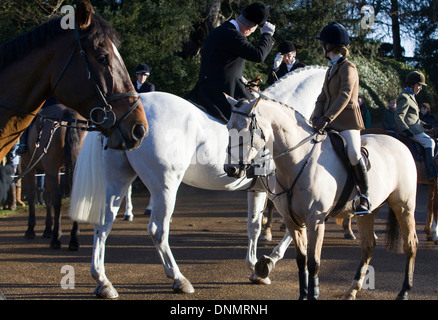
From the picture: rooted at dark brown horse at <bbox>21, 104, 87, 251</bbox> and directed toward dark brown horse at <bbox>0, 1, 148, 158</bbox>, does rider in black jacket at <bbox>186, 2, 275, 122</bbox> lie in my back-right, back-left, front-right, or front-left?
front-left

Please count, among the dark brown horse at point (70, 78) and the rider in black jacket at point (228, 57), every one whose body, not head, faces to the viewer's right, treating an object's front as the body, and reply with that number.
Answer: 2

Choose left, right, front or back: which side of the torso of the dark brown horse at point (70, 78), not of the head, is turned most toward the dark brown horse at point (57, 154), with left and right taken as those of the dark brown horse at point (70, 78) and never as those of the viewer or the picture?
left

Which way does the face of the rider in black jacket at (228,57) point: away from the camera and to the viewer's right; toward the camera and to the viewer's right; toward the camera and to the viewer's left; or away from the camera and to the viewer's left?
away from the camera and to the viewer's right

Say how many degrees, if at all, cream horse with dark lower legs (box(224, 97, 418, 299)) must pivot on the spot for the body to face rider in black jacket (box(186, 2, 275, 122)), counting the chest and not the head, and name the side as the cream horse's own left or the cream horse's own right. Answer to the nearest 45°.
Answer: approximately 90° to the cream horse's own right

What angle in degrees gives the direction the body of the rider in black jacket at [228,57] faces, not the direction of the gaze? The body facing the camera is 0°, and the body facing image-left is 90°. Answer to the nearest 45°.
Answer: approximately 270°

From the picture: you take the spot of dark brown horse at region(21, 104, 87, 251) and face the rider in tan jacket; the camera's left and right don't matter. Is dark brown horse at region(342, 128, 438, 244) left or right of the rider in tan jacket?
left

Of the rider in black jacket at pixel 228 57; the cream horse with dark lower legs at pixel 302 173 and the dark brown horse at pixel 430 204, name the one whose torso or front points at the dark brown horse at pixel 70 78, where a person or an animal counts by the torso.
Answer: the cream horse with dark lower legs

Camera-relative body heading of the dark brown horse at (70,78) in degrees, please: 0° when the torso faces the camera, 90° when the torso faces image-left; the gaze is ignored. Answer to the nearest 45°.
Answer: approximately 270°
